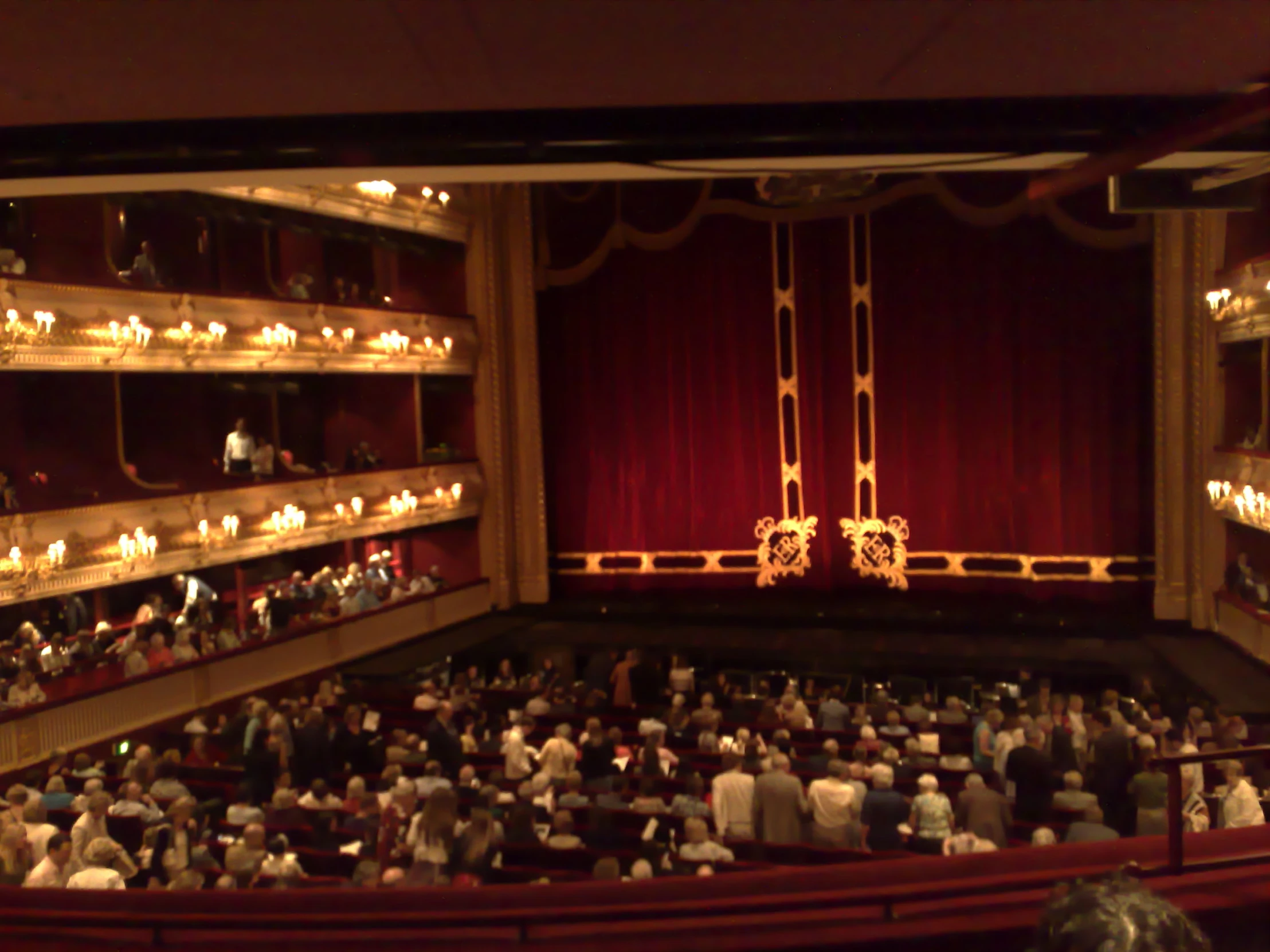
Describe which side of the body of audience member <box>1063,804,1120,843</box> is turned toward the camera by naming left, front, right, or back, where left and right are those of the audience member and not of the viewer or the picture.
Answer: back

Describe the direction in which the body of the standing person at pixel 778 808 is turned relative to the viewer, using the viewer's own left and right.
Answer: facing away from the viewer

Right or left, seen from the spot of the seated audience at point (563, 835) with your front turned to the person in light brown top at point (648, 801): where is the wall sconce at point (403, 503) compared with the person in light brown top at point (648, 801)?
left

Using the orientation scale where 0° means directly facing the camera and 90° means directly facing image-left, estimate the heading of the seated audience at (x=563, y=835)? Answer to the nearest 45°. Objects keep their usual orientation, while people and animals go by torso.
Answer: approximately 180°

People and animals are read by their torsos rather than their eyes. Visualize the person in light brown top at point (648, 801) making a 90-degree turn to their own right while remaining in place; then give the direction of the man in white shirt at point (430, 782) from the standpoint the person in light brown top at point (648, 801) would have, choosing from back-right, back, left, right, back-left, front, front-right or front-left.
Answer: back

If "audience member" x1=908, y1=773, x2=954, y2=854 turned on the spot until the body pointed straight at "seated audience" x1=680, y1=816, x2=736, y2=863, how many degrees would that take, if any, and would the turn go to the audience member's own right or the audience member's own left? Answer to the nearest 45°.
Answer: approximately 135° to the audience member's own left

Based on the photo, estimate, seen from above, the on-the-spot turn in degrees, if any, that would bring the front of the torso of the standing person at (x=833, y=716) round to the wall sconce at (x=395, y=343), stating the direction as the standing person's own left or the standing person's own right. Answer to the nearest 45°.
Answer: approximately 45° to the standing person's own left

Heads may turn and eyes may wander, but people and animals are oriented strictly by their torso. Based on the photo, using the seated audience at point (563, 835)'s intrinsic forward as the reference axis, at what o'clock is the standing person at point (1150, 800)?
The standing person is roughly at 3 o'clock from the seated audience.

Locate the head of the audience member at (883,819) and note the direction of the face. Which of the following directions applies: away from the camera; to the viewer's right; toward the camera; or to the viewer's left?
away from the camera

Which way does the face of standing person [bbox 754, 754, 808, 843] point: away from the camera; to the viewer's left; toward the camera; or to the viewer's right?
away from the camera

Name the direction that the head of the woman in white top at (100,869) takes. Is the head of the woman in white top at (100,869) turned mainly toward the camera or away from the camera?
away from the camera

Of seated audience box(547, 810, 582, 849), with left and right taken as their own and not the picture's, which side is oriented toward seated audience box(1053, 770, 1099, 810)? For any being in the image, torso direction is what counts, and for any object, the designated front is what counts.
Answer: right

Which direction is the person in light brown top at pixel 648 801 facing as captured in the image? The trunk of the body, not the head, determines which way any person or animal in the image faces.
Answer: away from the camera

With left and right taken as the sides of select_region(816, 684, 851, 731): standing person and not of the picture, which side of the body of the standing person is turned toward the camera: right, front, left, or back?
back
